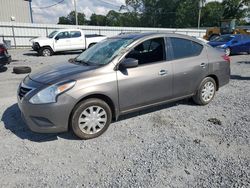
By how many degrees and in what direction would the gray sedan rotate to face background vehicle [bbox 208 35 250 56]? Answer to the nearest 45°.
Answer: approximately 180°

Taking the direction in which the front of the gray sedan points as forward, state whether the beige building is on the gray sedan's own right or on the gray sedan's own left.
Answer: on the gray sedan's own right

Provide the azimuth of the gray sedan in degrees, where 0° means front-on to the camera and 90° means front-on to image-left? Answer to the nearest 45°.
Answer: approximately 45°

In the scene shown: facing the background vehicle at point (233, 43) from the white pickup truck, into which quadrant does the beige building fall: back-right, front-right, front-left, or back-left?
back-left
